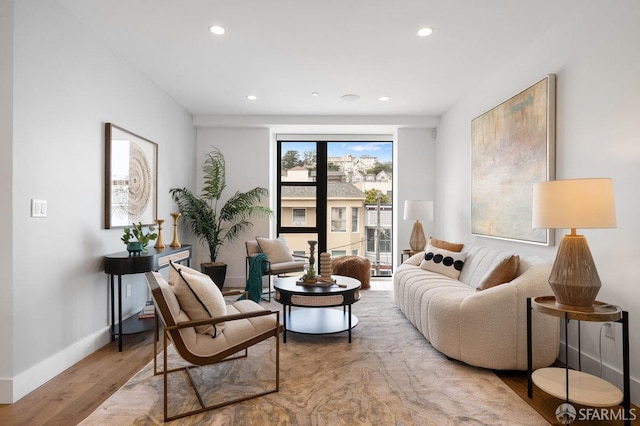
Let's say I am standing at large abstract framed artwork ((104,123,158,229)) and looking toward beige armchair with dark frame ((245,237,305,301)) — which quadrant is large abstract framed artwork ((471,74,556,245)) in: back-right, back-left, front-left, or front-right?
front-right

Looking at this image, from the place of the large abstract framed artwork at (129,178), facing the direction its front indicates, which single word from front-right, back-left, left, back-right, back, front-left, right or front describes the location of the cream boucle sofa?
front

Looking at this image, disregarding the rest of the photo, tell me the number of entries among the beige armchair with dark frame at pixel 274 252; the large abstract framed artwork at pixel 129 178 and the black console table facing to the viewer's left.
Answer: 0

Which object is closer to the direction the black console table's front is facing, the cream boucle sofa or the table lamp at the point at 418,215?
the cream boucle sofa

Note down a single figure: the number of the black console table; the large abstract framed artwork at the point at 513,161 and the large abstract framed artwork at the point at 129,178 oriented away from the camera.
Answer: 0

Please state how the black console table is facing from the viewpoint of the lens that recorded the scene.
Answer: facing the viewer and to the right of the viewer

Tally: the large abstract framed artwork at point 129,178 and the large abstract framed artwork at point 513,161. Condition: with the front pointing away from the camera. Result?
0

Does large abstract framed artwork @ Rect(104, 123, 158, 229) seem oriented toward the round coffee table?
yes

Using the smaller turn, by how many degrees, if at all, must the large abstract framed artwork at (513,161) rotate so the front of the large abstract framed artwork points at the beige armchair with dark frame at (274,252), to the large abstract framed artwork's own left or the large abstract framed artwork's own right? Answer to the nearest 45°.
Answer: approximately 45° to the large abstract framed artwork's own right

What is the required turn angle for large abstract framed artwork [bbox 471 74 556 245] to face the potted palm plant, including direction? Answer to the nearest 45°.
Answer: approximately 45° to its right

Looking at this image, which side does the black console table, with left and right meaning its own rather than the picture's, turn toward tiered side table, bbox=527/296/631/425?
front

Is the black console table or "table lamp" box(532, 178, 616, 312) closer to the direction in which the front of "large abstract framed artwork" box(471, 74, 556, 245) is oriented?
the black console table

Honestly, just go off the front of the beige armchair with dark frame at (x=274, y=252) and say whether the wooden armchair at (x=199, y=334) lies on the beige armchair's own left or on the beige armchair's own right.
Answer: on the beige armchair's own right

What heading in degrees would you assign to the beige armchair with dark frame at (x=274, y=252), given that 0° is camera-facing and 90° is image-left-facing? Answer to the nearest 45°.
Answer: approximately 315°

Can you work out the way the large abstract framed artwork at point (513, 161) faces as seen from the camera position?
facing the viewer and to the left of the viewer

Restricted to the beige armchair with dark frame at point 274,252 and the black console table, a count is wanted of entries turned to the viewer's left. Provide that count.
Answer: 0

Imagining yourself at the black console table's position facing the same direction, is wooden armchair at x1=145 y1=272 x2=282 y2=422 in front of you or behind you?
in front

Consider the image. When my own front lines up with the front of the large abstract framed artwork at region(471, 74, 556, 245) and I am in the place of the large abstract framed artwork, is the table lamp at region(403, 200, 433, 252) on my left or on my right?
on my right

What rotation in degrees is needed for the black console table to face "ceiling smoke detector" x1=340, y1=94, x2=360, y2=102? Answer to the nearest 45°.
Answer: approximately 45° to its left
